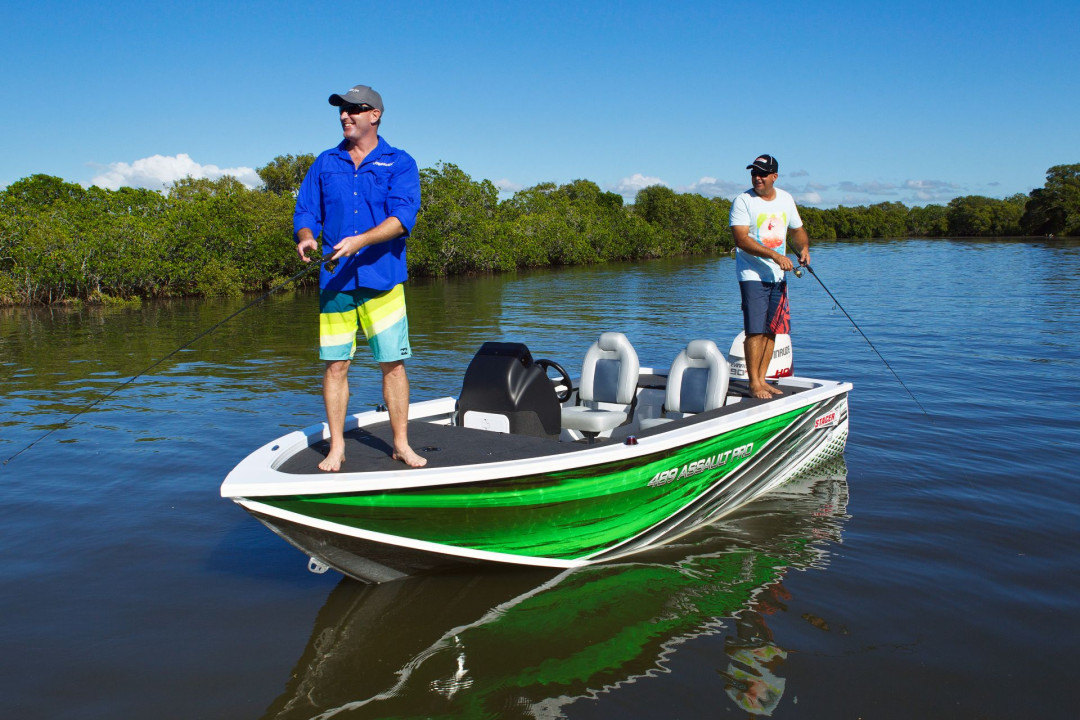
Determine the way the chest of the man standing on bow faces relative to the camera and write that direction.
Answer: toward the camera

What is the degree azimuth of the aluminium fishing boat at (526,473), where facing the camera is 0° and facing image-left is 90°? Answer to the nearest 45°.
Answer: approximately 45°

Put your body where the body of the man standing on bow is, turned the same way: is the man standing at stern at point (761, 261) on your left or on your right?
on your left
